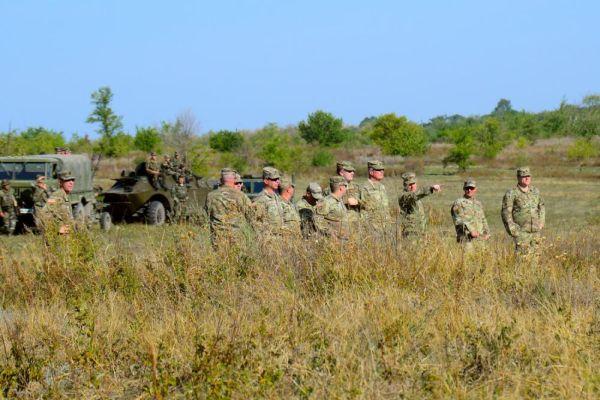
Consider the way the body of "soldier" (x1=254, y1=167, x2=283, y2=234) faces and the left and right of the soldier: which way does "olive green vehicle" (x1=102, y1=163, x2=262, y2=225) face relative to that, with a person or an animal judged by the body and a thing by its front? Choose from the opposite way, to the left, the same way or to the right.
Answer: to the right

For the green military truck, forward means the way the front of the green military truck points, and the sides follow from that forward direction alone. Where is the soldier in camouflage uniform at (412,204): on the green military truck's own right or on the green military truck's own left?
on the green military truck's own left

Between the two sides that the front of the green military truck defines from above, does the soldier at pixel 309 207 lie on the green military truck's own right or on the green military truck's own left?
on the green military truck's own left

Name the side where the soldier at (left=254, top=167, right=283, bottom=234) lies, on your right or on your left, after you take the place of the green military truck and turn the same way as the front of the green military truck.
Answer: on your left

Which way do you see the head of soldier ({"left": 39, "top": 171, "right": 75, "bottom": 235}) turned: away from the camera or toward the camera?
toward the camera

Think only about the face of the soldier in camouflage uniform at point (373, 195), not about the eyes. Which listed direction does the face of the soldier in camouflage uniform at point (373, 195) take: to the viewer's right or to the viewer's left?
to the viewer's right

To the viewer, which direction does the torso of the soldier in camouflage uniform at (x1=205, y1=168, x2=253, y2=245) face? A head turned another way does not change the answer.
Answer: away from the camera

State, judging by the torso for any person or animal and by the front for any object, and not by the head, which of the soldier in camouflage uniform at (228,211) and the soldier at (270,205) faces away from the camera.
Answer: the soldier in camouflage uniform

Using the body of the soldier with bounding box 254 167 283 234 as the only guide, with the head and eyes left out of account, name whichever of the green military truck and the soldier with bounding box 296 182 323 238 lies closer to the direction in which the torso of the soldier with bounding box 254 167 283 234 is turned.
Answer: the soldier

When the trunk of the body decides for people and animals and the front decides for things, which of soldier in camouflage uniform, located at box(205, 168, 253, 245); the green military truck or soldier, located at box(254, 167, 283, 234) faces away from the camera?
the soldier in camouflage uniform

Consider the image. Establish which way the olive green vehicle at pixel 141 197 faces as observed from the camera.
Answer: facing the viewer and to the left of the viewer

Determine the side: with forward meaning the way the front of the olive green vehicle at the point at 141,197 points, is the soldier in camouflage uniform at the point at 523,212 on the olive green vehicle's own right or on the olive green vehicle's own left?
on the olive green vehicle's own left
